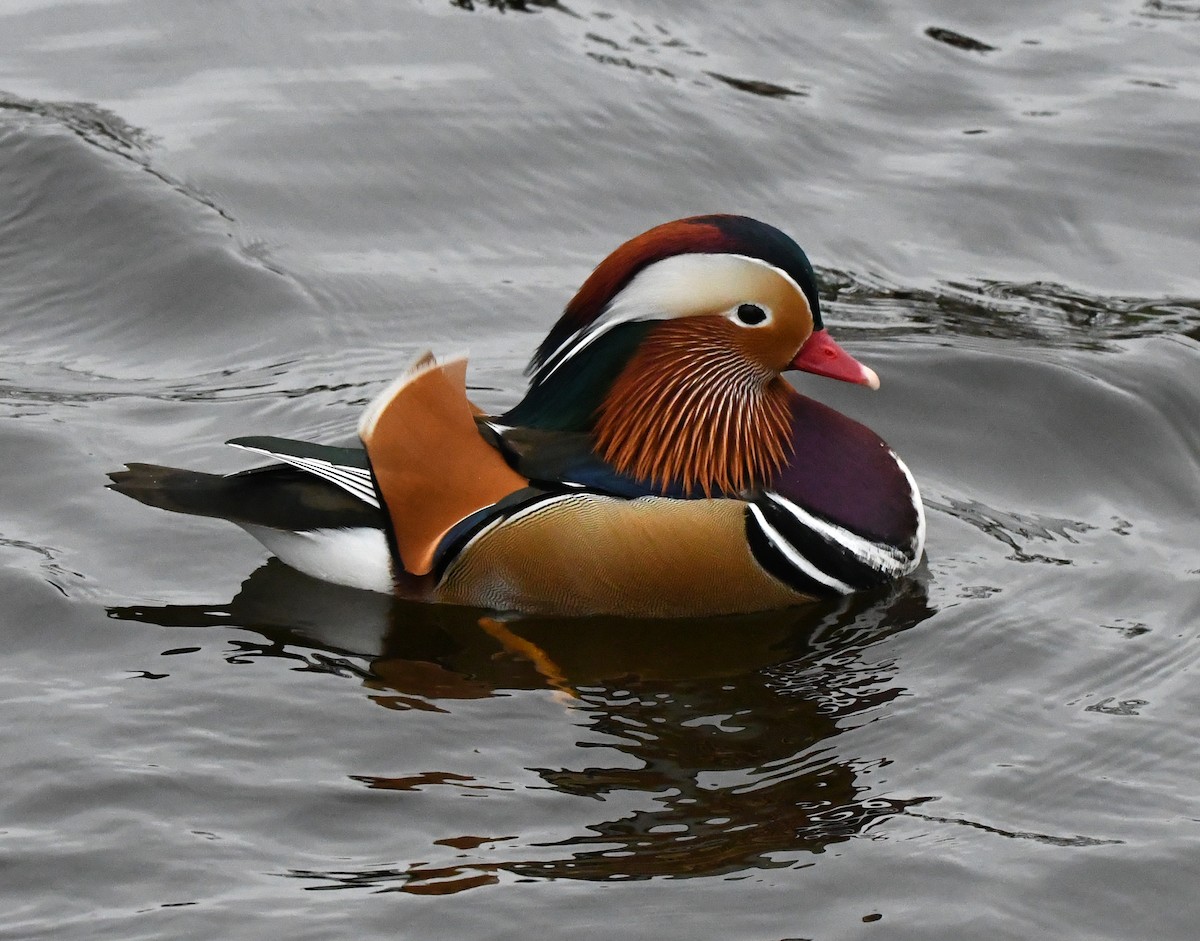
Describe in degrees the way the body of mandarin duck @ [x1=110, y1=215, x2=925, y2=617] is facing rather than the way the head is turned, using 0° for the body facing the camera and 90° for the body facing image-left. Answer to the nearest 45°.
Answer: approximately 270°
